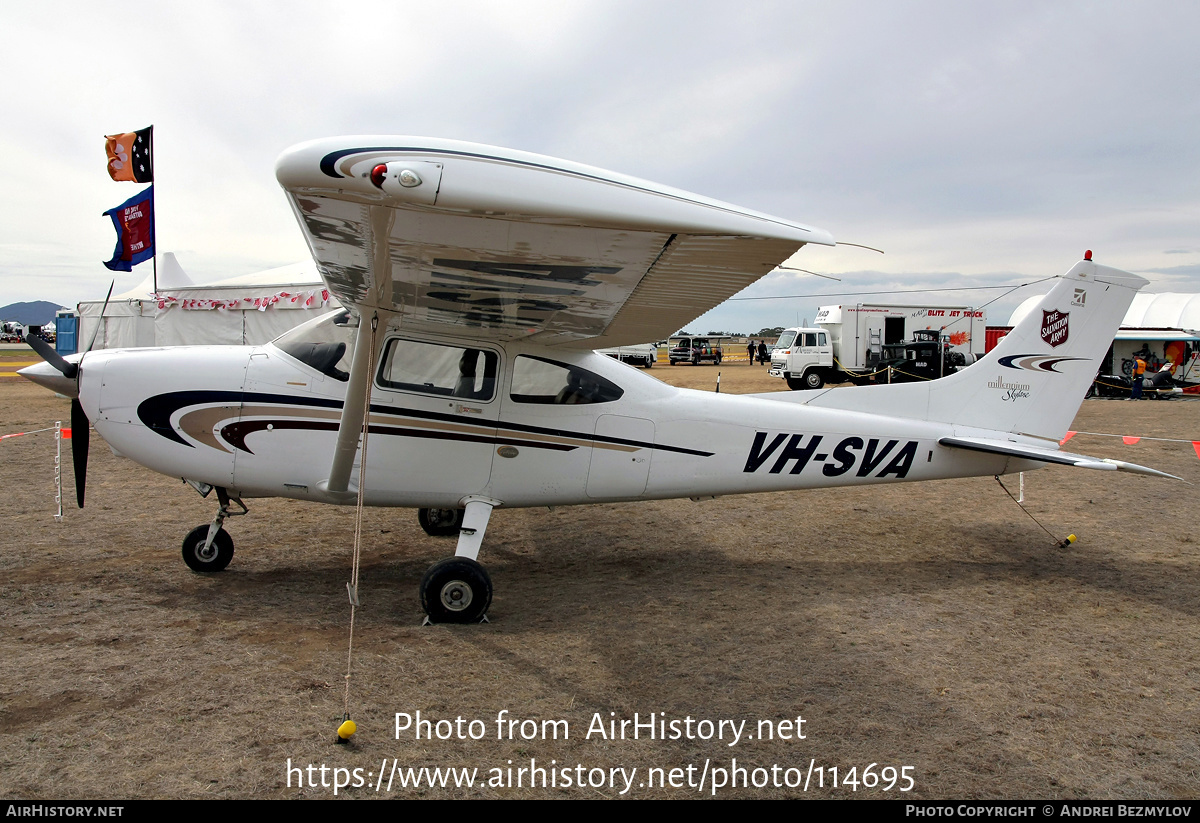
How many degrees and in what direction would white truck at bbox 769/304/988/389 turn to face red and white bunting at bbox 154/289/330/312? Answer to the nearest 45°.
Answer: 0° — it already faces it

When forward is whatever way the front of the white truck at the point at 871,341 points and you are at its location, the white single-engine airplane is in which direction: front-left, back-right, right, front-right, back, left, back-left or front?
front-left

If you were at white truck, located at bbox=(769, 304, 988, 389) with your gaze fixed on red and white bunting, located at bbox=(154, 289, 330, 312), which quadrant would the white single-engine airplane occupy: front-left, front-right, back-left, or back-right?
front-left

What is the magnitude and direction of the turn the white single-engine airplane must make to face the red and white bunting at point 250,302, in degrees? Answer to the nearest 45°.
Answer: approximately 45° to its right

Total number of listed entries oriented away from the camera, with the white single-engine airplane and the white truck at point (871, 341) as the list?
0

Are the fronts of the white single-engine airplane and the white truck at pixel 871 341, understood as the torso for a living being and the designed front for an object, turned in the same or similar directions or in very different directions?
same or similar directions

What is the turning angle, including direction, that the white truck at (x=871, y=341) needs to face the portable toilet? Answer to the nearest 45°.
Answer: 0° — it already faces it

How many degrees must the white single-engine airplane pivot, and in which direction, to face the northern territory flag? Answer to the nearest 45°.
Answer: approximately 45° to its right

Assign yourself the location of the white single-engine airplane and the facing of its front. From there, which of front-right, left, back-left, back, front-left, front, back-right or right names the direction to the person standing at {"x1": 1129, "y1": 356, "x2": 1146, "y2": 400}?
back-right

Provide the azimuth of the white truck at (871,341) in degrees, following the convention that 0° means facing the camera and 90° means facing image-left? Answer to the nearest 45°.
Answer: approximately 45°

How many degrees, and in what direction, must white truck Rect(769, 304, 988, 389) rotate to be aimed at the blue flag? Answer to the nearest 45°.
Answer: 0° — it already faces it

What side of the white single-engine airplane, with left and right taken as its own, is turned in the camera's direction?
left
